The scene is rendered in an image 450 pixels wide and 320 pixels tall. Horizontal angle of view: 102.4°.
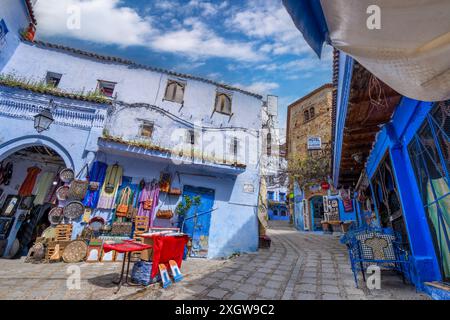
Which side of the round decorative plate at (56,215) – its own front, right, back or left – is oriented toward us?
front

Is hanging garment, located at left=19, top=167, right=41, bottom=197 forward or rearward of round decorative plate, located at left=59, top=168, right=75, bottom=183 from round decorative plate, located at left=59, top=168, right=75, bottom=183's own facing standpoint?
rearward

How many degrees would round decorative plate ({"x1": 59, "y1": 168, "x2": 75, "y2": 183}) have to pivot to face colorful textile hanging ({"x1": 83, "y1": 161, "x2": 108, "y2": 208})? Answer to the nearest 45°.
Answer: approximately 90° to its left

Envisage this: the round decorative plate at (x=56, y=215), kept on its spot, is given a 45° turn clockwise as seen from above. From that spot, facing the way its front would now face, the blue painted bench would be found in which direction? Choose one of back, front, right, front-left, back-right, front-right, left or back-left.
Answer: left

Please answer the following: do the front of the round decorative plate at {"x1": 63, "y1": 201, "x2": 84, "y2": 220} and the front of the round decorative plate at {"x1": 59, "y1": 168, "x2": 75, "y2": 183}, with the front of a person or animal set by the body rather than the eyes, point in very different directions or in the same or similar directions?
same or similar directions

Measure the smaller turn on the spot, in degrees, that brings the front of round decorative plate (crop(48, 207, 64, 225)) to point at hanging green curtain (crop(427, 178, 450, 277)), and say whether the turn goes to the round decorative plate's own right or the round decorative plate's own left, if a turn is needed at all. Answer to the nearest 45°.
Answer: approximately 45° to the round decorative plate's own left

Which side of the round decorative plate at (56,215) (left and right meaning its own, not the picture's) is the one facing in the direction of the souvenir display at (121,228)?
left

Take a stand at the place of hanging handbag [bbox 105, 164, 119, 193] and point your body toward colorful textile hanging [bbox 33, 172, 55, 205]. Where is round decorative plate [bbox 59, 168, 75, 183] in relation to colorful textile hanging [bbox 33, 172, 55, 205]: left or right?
left

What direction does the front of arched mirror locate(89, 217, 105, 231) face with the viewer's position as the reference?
facing the viewer

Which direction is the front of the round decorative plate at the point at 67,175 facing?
toward the camera

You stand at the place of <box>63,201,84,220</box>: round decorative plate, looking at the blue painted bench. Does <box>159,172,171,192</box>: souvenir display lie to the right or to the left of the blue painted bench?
left

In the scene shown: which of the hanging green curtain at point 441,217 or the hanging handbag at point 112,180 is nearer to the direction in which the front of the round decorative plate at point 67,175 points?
the hanging green curtain

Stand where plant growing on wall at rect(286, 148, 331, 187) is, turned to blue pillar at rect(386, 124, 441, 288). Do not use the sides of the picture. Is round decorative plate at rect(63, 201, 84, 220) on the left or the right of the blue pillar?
right

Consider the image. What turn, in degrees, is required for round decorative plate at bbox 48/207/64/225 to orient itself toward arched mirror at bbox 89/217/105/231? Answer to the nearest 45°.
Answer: approximately 90° to its left

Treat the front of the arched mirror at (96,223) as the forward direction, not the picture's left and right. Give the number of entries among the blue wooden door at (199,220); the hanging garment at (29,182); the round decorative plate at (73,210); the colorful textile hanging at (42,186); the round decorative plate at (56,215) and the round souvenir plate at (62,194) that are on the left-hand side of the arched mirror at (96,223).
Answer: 1

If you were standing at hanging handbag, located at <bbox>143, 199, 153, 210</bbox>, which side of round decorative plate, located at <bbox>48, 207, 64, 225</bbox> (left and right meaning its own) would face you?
left
